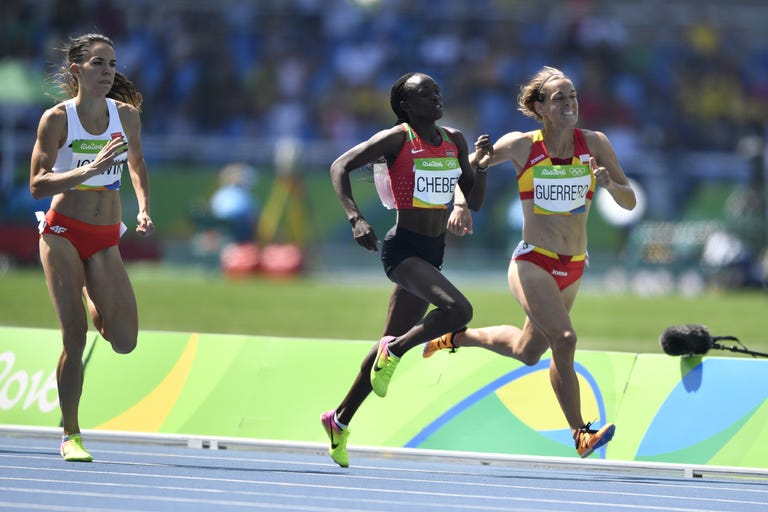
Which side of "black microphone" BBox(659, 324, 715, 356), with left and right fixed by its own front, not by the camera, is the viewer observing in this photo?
left

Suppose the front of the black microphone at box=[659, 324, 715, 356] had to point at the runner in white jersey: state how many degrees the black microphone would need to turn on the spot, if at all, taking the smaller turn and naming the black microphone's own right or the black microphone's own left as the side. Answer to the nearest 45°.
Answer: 0° — it already faces them

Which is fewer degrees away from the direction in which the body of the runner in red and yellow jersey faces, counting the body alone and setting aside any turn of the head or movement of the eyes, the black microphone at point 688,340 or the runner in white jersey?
the black microphone

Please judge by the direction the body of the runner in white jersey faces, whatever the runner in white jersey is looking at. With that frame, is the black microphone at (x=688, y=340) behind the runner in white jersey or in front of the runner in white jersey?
in front

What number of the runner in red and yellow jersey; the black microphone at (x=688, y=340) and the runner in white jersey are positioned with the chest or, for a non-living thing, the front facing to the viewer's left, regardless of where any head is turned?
1

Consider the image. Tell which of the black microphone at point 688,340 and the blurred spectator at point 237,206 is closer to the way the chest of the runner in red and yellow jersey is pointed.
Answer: the black microphone

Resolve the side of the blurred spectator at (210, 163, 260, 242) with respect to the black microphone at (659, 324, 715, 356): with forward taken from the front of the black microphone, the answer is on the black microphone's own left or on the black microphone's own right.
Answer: on the black microphone's own right

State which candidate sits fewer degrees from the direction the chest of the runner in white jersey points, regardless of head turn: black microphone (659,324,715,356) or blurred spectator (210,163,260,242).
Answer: the black microphone

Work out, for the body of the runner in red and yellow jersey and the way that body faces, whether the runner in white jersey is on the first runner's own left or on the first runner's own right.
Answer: on the first runner's own right

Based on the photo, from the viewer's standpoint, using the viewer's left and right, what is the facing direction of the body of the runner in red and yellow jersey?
facing the viewer and to the right of the viewer

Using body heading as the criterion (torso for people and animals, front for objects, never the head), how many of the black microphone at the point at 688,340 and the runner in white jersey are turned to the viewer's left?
1

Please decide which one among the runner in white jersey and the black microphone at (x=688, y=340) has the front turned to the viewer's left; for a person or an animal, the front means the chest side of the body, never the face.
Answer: the black microphone
